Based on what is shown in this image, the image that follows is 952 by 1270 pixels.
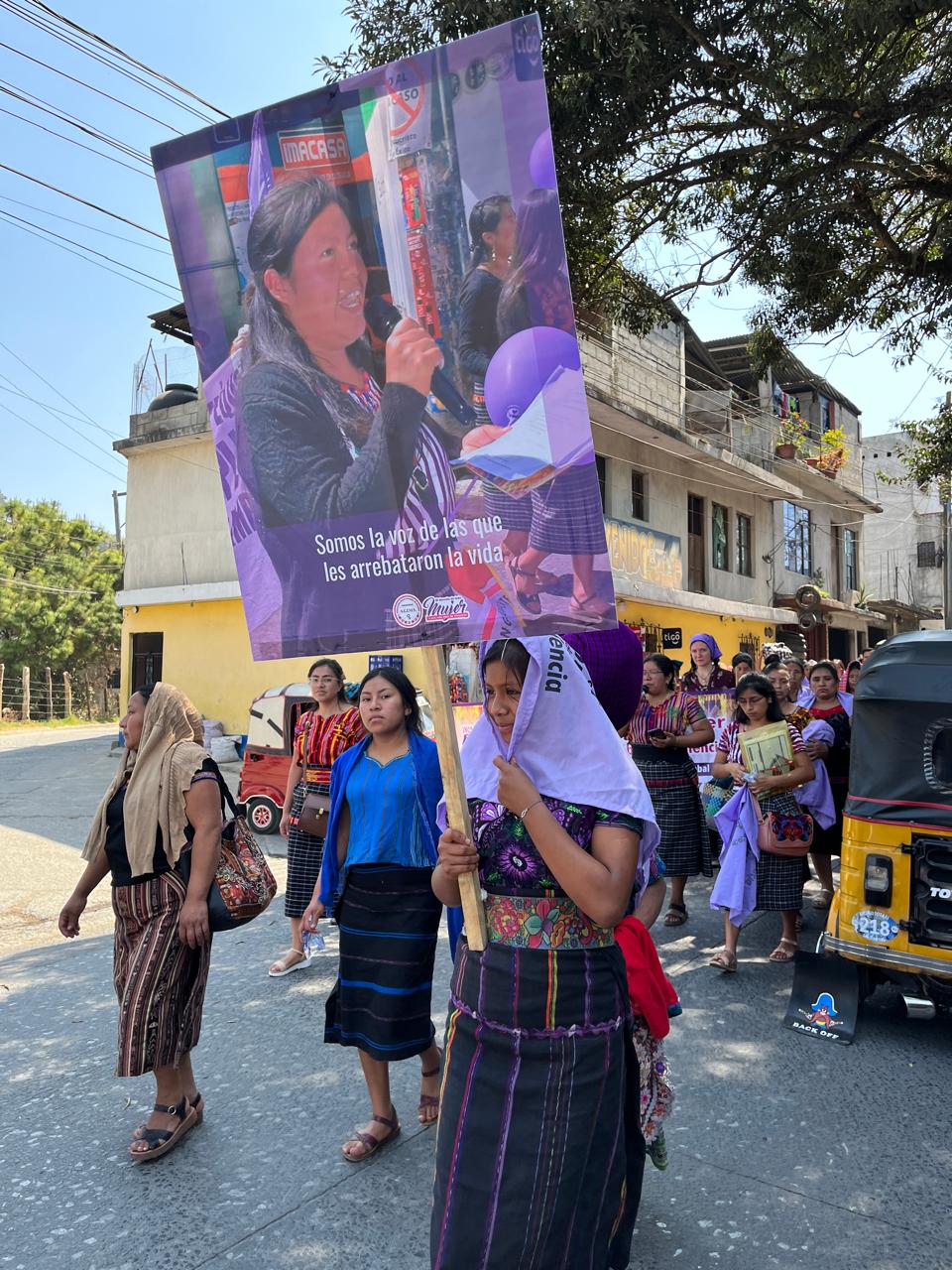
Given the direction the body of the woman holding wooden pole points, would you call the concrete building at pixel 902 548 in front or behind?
behind

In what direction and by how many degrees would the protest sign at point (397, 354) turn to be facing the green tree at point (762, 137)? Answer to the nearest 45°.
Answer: approximately 135° to its left

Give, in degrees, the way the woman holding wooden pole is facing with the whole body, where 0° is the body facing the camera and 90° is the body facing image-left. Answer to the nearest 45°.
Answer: approximately 45°

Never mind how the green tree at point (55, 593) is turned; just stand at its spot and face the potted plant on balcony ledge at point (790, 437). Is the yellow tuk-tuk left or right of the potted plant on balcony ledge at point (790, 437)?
right

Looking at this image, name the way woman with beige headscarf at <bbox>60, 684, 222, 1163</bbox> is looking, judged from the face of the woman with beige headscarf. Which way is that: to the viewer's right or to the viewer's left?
to the viewer's left

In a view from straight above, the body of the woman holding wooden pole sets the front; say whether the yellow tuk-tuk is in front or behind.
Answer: behind

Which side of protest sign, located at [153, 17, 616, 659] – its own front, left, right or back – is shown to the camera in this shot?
front
